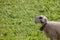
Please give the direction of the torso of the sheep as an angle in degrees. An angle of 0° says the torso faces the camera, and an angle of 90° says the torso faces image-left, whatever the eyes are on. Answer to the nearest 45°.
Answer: approximately 90°
